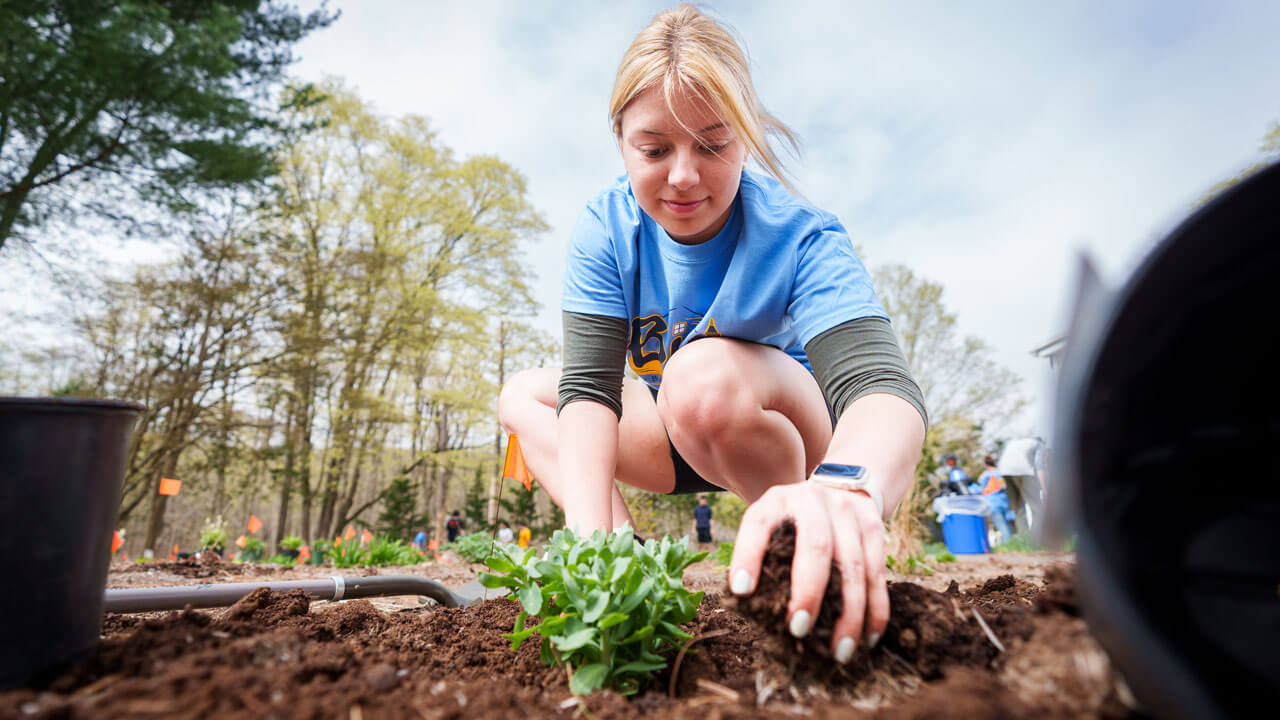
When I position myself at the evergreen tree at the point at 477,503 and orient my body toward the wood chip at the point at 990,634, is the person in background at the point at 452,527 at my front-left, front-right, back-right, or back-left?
front-right

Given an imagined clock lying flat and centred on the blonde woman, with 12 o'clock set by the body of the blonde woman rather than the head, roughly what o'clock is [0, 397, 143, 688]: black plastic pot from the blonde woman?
The black plastic pot is roughly at 1 o'clock from the blonde woman.

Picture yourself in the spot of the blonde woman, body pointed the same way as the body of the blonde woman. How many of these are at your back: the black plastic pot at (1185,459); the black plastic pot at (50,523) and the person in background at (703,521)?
1

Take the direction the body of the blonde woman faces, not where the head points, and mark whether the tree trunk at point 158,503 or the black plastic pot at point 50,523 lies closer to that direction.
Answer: the black plastic pot

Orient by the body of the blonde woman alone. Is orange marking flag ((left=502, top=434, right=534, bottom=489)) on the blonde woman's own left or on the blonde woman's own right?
on the blonde woman's own right

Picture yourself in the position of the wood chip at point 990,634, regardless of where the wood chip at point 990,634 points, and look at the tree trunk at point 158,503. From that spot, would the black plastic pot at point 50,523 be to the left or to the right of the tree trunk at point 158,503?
left

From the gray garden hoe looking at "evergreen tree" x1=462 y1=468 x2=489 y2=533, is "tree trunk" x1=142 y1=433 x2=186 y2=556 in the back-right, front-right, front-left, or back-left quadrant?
front-left

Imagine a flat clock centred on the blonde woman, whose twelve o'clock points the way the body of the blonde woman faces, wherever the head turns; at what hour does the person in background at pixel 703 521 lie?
The person in background is roughly at 6 o'clock from the blonde woman.

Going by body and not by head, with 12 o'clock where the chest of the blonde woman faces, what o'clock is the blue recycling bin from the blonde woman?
The blue recycling bin is roughly at 7 o'clock from the blonde woman.

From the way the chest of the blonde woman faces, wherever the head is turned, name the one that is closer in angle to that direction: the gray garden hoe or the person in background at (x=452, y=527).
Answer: the gray garden hoe

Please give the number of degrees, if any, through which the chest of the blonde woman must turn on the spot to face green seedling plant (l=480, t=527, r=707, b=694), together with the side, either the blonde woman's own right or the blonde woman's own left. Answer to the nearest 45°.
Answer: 0° — they already face it

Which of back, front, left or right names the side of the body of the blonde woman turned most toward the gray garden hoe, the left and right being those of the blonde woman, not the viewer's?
right

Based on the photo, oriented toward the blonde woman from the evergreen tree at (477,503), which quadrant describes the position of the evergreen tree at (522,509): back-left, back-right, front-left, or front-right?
front-left

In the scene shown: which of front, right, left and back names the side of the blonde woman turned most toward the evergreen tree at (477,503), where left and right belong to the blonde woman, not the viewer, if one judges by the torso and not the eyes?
back

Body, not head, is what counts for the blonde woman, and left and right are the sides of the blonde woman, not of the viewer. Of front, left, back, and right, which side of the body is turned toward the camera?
front

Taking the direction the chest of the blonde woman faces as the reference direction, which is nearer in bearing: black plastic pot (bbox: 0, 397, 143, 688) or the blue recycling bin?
the black plastic pot

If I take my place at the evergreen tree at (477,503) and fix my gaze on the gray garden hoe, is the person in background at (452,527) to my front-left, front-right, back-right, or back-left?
front-right

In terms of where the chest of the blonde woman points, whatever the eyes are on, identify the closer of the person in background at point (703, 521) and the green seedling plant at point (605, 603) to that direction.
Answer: the green seedling plant
